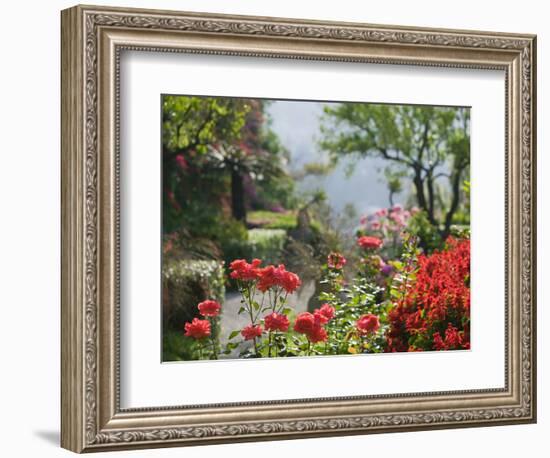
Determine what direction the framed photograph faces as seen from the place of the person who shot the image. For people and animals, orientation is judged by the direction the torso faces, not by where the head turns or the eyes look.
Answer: facing the viewer and to the right of the viewer
